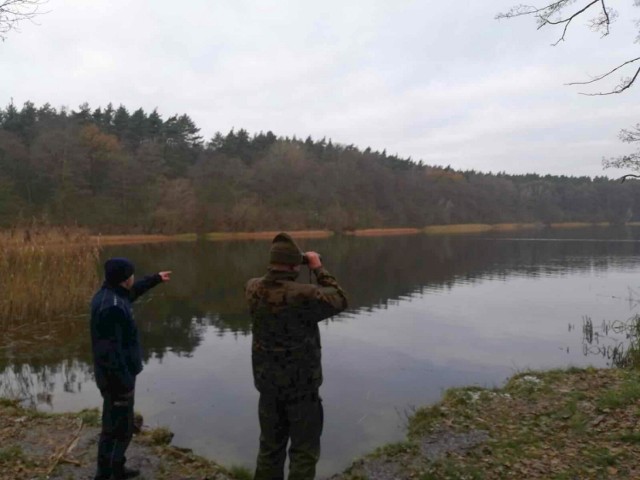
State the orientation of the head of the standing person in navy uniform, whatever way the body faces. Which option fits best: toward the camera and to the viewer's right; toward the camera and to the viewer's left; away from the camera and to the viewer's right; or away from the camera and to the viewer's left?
away from the camera and to the viewer's right

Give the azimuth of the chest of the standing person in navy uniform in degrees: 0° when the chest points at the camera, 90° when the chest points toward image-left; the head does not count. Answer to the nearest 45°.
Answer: approximately 225°

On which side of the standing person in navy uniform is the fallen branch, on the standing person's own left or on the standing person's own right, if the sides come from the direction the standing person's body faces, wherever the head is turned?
on the standing person's own left

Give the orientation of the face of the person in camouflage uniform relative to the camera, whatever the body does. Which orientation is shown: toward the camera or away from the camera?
away from the camera

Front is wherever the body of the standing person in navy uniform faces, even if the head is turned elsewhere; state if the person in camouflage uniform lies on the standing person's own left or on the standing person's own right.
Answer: on the standing person's own right
